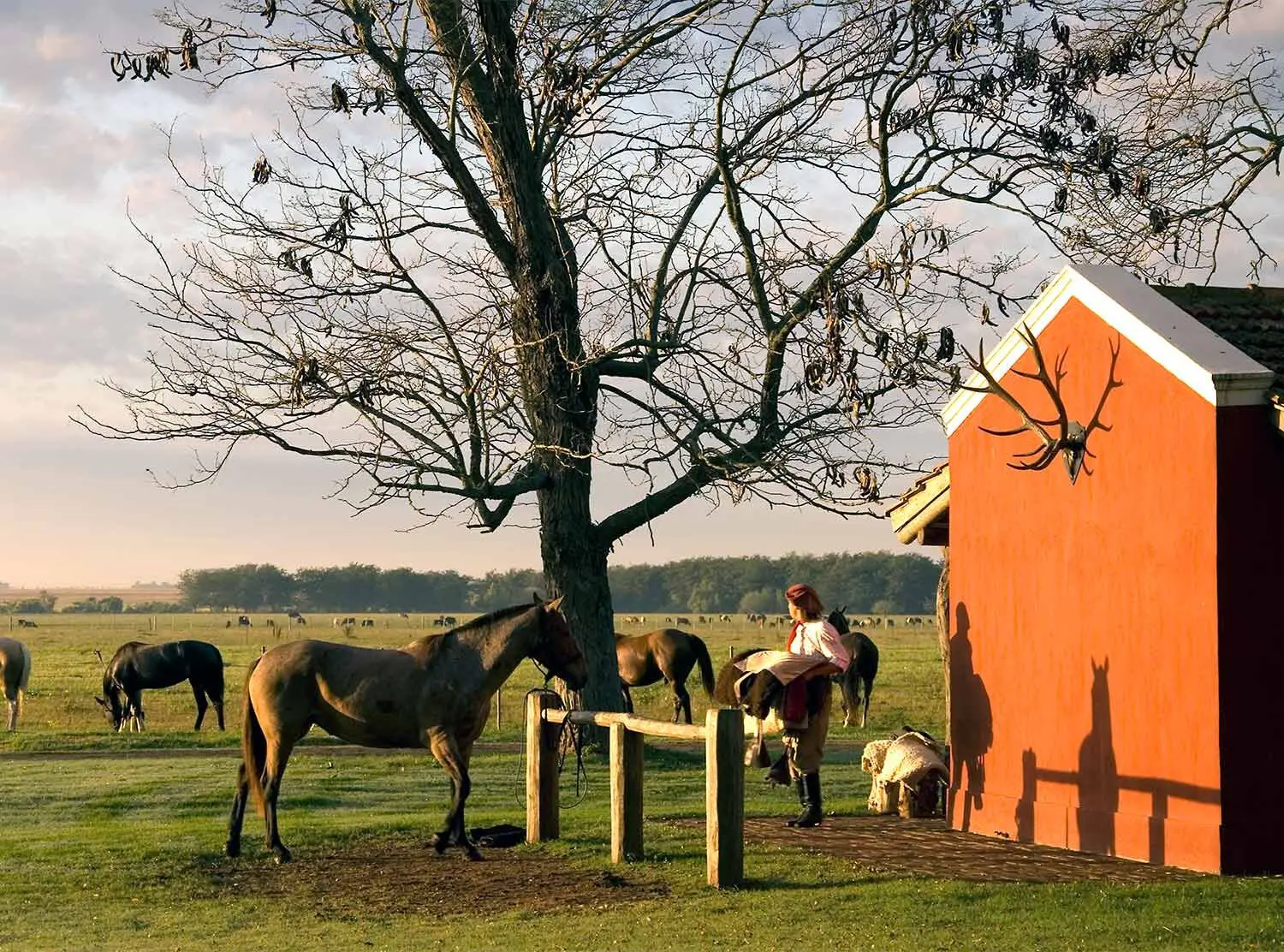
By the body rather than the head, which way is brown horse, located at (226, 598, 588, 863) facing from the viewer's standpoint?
to the viewer's right

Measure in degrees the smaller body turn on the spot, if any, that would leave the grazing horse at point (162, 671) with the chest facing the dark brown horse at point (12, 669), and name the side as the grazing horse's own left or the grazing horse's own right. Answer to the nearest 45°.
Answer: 0° — it already faces it

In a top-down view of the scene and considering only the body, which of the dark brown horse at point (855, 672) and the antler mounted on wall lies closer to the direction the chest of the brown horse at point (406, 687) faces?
the antler mounted on wall

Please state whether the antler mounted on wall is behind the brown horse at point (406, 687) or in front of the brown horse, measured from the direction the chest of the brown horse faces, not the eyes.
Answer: in front

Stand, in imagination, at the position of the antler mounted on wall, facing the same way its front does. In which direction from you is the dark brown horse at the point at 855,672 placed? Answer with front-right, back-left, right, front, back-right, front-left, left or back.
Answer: back-right

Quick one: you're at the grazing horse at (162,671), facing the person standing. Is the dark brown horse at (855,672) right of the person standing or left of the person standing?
left

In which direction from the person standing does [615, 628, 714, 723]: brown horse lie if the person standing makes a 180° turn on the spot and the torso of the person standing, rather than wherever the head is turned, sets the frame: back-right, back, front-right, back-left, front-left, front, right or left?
left

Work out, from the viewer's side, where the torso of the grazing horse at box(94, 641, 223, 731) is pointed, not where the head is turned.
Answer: to the viewer's left

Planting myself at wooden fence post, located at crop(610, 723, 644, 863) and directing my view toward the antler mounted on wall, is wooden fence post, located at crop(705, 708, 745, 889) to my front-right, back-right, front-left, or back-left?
front-right

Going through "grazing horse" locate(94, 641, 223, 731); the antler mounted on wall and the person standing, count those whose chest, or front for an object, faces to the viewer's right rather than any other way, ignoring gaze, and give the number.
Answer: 0

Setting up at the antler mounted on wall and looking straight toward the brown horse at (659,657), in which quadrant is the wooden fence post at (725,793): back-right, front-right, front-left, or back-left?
back-left

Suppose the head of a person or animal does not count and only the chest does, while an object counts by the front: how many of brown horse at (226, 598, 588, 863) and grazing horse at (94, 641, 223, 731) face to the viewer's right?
1

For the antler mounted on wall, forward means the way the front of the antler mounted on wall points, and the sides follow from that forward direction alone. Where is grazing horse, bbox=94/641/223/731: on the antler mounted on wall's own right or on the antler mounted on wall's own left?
on the antler mounted on wall's own right

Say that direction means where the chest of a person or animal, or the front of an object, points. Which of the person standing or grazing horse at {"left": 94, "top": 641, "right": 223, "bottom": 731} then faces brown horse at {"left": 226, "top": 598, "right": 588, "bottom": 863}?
the person standing

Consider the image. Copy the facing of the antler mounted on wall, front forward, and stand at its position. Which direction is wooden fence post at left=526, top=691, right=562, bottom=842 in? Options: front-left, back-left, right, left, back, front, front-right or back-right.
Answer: front-right
